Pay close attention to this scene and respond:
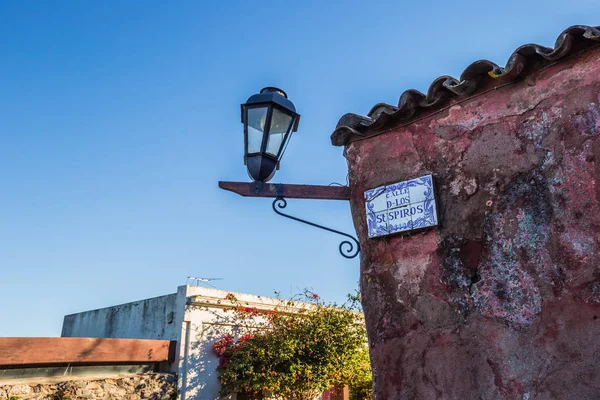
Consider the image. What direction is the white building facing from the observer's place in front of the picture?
facing the viewer and to the right of the viewer

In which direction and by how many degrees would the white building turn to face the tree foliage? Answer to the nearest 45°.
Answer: approximately 45° to its left

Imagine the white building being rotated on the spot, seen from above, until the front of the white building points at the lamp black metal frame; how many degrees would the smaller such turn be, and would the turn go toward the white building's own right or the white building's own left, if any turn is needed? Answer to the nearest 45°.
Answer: approximately 45° to the white building's own right

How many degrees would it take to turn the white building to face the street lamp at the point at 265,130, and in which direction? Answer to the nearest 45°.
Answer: approximately 45° to its right
